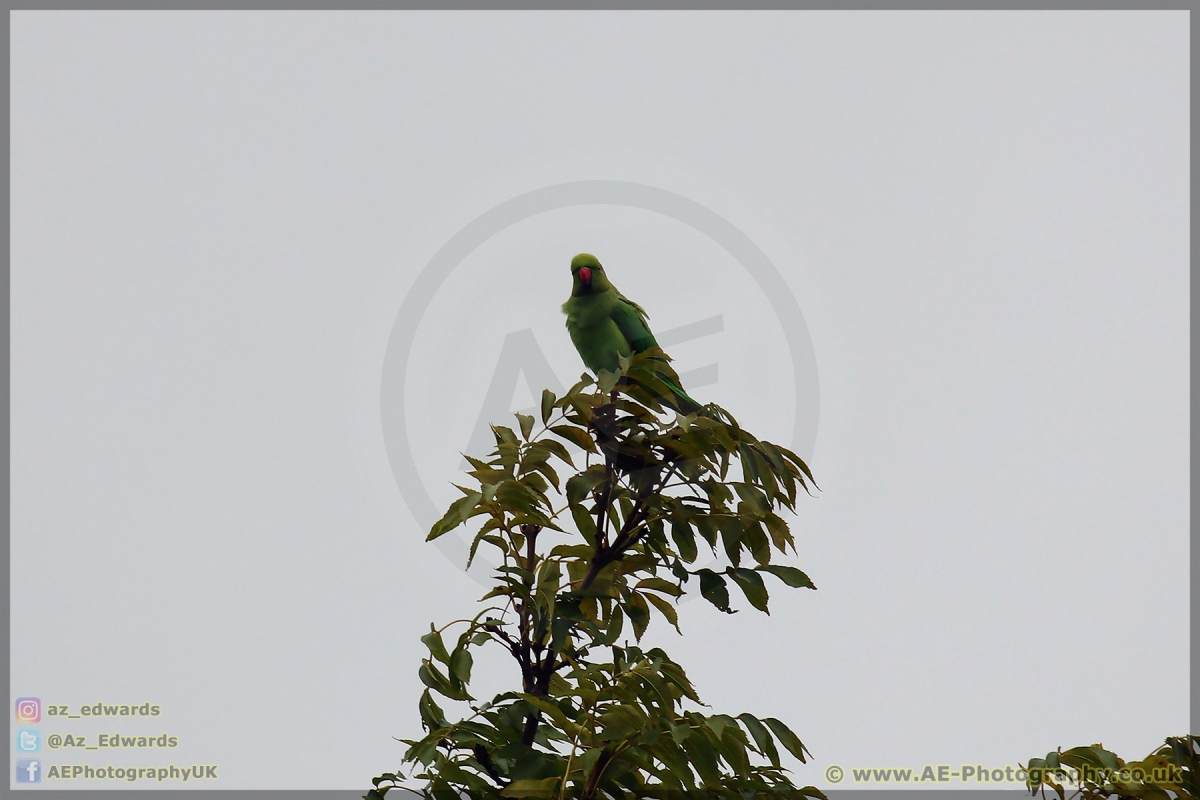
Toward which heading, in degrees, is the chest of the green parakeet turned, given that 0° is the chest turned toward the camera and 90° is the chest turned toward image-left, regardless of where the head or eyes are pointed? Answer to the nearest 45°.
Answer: approximately 45°
